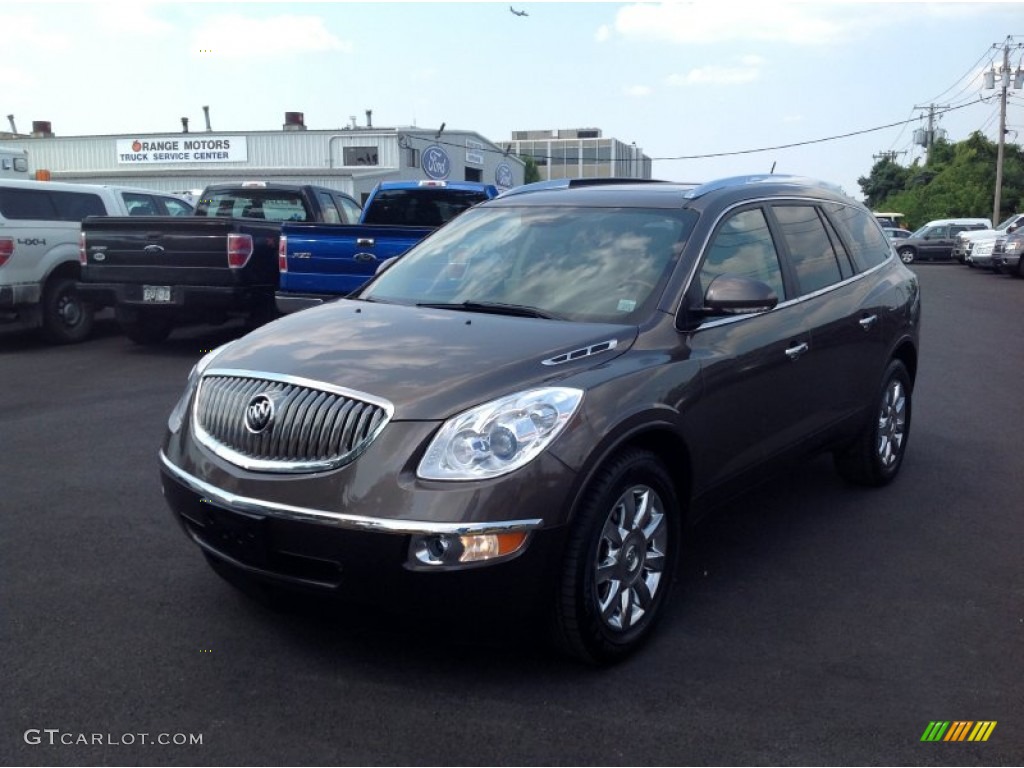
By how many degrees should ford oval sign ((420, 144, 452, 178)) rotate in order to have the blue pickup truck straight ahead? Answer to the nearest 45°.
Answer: approximately 45° to its right

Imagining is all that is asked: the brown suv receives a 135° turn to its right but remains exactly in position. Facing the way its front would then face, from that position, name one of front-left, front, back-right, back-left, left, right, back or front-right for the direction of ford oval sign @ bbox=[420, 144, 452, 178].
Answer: front

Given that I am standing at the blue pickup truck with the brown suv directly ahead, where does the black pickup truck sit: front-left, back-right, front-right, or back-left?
back-right

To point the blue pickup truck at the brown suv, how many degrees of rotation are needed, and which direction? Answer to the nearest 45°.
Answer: approximately 135° to its right

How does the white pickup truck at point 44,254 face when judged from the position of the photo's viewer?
facing away from the viewer and to the right of the viewer

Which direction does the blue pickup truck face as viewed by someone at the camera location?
facing away from the viewer and to the right of the viewer

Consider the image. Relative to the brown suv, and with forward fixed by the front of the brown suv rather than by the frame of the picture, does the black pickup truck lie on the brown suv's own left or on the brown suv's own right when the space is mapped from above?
on the brown suv's own right

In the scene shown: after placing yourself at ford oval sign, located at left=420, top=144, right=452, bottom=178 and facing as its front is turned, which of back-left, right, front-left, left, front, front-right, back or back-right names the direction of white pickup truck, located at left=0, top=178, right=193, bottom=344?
front-right

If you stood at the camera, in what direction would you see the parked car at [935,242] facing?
facing to the left of the viewer

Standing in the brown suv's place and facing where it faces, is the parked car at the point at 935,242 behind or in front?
behind
